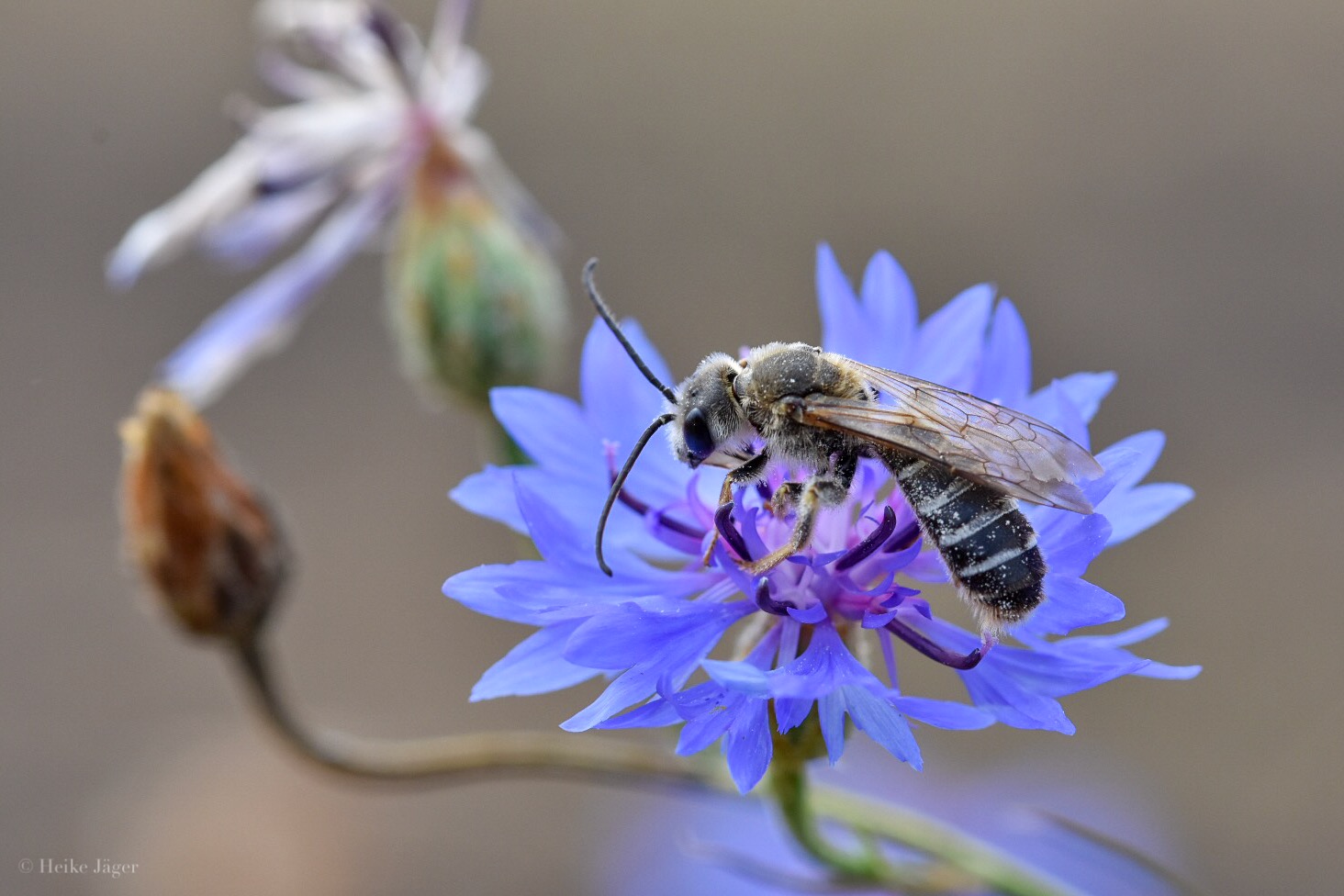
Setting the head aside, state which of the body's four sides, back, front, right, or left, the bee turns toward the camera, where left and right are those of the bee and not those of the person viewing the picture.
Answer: left

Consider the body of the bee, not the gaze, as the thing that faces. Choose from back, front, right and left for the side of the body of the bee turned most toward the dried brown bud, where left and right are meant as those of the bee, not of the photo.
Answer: front
